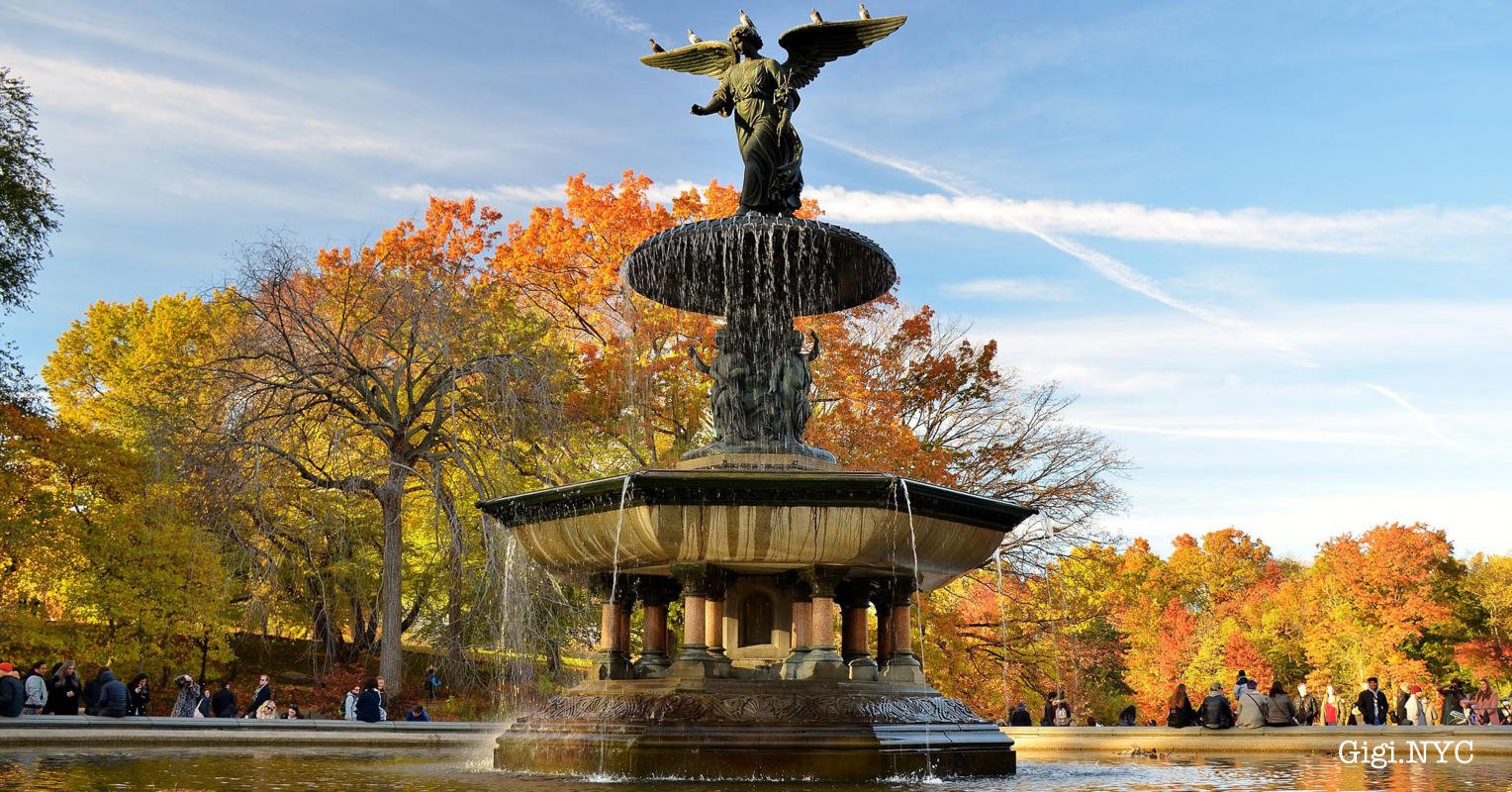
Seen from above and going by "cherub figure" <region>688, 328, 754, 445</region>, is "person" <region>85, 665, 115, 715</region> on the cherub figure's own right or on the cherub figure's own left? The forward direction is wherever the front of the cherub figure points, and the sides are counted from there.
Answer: on the cherub figure's own right

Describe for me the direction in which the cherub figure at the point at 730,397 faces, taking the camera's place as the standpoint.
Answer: facing the viewer and to the left of the viewer

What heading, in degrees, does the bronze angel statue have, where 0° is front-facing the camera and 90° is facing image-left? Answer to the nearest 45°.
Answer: approximately 45°

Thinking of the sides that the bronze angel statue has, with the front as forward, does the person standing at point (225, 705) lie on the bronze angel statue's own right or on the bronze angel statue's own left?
on the bronze angel statue's own right

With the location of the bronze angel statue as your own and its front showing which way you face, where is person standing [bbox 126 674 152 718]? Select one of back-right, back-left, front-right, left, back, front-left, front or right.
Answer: right

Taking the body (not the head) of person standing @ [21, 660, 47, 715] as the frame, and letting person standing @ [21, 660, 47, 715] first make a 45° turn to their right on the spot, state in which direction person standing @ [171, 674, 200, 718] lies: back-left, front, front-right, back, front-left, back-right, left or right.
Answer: left
